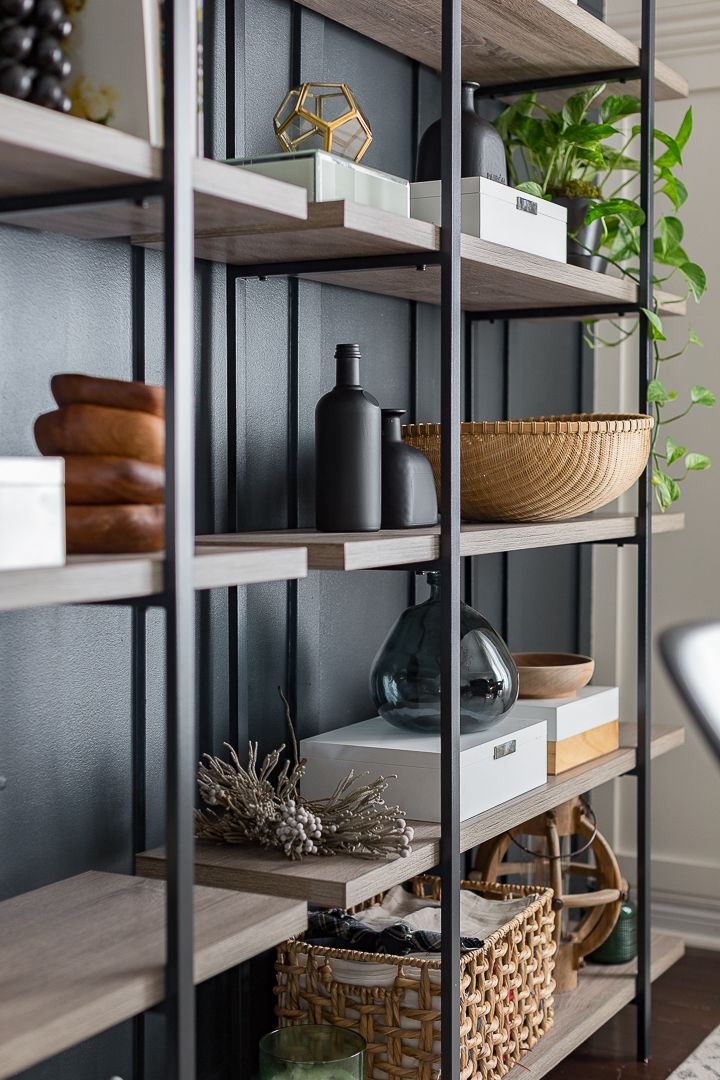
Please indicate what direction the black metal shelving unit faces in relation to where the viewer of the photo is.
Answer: facing the viewer and to the right of the viewer
